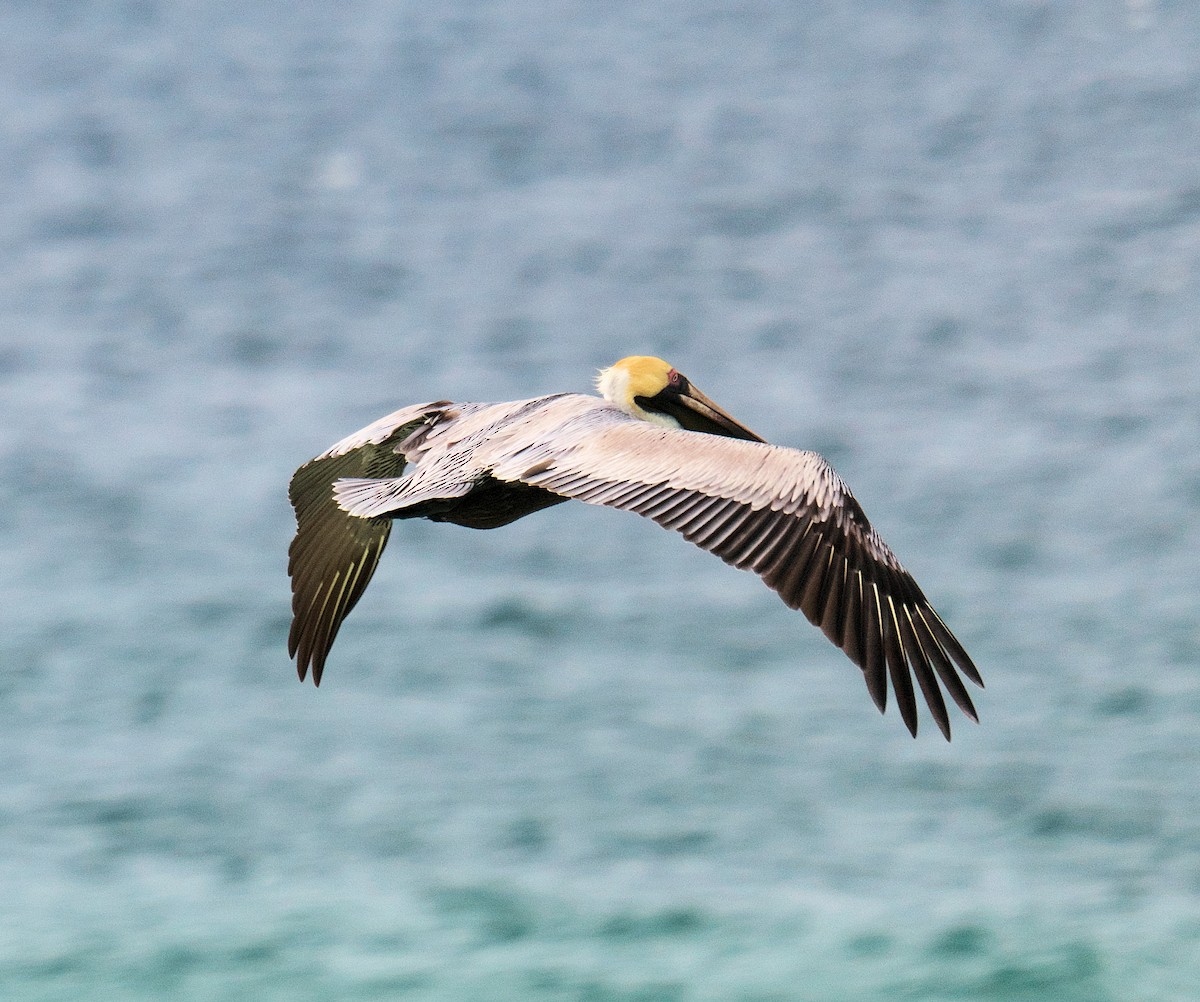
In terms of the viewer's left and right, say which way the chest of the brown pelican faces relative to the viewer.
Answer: facing away from the viewer and to the right of the viewer
